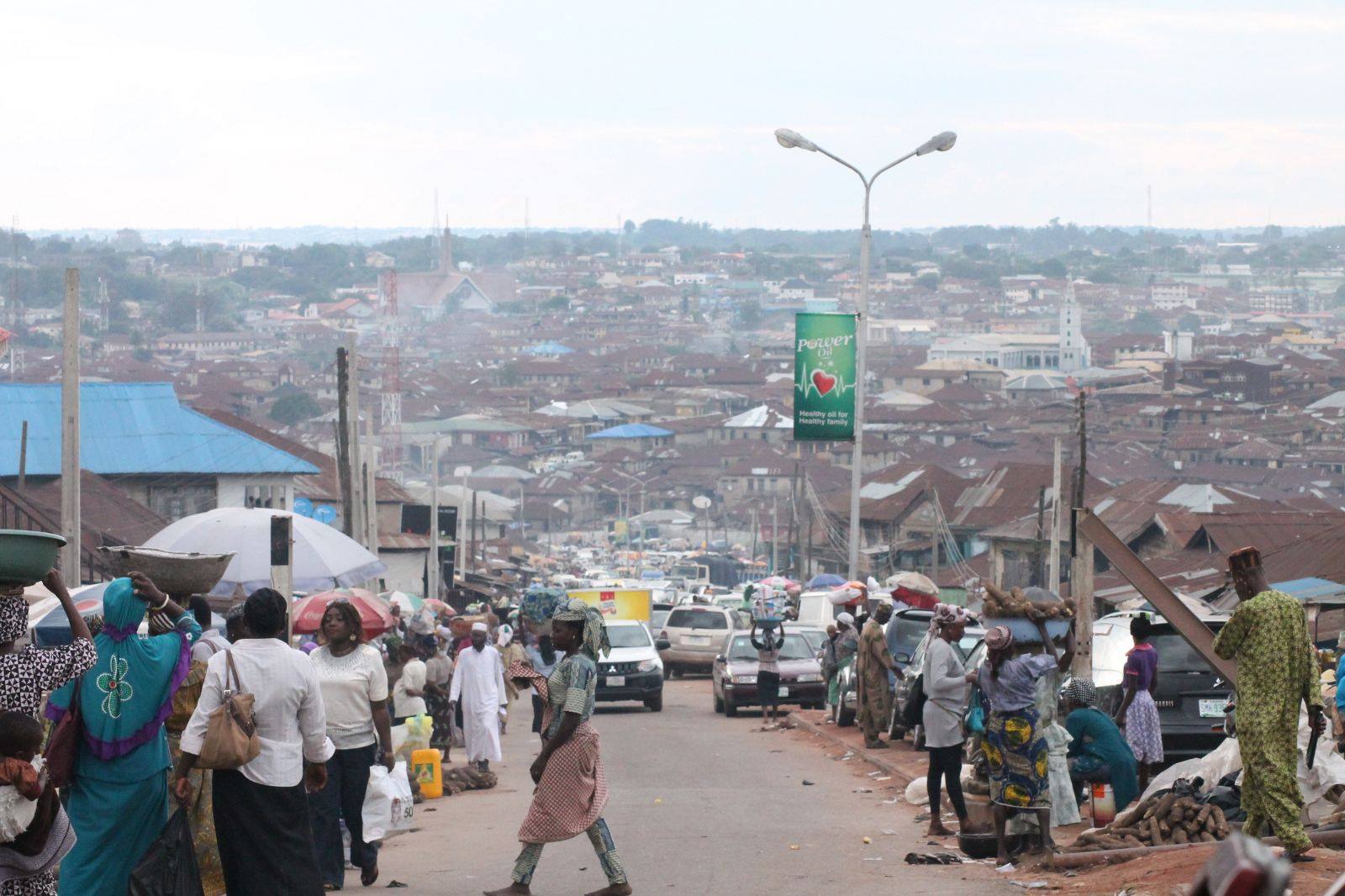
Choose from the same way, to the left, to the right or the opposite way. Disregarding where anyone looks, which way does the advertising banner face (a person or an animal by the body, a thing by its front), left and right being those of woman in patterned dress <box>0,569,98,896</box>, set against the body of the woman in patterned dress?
the opposite way

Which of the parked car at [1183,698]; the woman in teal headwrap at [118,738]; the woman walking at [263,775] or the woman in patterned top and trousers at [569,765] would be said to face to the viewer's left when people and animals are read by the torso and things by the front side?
the woman in patterned top and trousers

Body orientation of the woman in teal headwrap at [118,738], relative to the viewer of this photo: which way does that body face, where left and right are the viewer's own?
facing away from the viewer

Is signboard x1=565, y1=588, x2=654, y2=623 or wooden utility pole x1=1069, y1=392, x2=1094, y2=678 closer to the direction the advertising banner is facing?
the wooden utility pole

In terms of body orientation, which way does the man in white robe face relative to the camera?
toward the camera

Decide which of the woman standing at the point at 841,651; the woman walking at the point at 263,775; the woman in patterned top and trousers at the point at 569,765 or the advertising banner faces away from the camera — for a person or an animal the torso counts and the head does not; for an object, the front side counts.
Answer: the woman walking at the point at 263,775

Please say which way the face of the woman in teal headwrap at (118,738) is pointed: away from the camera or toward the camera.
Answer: away from the camera

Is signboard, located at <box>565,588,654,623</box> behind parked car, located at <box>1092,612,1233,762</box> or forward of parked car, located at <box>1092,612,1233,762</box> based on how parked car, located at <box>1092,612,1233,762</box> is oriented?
forward

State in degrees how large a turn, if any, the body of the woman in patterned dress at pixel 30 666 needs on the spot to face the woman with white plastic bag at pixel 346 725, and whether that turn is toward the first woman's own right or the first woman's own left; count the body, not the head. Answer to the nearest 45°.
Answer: approximately 45° to the first woman's own right

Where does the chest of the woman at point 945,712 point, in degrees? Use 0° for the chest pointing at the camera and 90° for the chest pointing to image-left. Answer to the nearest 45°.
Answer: approximately 270°
